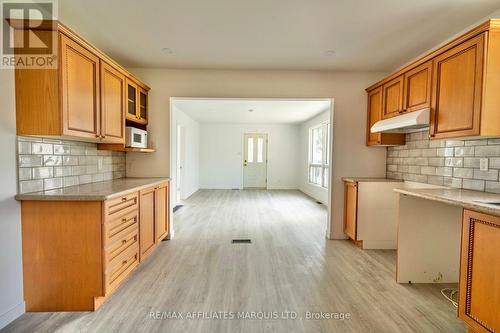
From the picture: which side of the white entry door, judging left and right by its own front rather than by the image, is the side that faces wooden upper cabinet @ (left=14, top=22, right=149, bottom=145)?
front

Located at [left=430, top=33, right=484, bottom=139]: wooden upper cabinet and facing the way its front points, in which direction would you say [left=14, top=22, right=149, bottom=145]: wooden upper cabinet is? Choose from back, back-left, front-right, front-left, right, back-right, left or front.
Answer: front

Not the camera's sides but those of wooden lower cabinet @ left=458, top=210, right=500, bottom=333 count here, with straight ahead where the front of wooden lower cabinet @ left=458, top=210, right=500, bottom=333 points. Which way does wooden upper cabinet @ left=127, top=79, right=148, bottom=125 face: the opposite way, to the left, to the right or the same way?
the opposite way

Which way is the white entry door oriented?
toward the camera

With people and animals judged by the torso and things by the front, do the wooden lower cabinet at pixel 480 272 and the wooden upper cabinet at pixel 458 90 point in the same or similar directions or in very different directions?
same or similar directions

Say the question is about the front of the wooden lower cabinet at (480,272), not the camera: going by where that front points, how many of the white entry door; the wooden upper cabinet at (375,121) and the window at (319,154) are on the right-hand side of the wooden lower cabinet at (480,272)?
3

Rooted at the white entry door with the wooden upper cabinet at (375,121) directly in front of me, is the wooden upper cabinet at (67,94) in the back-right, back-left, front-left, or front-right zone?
front-right

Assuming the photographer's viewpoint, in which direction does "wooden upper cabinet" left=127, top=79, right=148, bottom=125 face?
facing the viewer and to the right of the viewer

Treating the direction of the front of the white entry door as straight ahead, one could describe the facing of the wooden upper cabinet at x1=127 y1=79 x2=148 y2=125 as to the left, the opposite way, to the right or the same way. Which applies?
to the left

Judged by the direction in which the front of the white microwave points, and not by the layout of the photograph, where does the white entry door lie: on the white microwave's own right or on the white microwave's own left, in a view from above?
on the white microwave's own left

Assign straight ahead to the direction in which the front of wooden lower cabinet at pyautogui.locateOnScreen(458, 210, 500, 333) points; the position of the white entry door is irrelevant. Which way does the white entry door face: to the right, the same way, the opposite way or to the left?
to the left

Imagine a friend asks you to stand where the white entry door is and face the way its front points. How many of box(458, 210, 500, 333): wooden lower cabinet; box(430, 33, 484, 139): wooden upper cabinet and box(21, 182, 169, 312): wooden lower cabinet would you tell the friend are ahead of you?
3

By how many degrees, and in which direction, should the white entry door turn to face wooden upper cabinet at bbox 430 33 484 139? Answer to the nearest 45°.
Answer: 0° — it already faces it

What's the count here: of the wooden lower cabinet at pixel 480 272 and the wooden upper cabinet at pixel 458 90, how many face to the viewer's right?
0

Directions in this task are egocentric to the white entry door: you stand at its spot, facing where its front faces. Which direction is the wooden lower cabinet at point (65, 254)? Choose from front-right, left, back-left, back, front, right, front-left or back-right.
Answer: front
